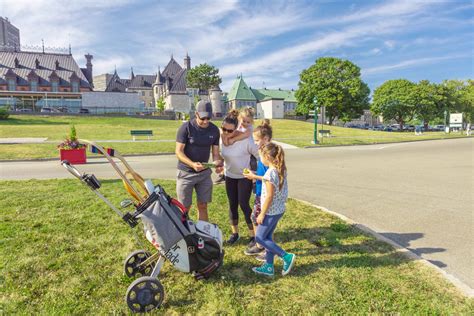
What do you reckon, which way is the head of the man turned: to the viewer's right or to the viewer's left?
to the viewer's right

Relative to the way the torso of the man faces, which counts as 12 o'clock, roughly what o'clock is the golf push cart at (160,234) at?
The golf push cart is roughly at 2 o'clock from the man.

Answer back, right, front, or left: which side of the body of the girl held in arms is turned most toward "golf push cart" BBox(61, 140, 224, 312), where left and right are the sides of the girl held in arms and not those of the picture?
front

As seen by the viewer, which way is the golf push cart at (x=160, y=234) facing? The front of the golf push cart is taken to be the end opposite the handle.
to the viewer's right

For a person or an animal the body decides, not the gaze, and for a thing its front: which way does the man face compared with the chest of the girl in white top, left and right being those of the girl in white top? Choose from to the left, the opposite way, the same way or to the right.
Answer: to the left

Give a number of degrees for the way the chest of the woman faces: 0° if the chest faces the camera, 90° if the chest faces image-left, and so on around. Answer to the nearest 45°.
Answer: approximately 45°

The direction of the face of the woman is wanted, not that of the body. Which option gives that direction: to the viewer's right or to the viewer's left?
to the viewer's left

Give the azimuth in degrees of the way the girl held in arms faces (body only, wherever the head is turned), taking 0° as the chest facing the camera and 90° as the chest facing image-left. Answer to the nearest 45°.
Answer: approximately 45°

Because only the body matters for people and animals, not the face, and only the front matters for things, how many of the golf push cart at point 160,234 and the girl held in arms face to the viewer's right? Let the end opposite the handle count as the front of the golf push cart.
1

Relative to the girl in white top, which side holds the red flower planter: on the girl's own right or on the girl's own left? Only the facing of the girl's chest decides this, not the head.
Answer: on the girl's own right
